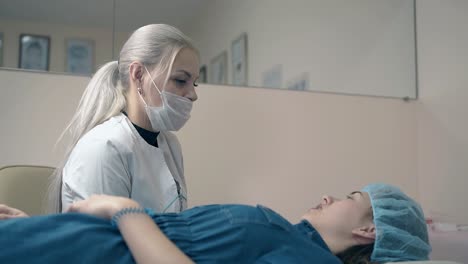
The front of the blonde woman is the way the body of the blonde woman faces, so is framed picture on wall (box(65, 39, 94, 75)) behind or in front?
behind

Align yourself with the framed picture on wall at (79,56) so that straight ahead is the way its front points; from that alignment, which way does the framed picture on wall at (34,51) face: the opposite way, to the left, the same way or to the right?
the same way

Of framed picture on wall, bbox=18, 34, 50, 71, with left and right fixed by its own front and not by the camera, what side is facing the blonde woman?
front

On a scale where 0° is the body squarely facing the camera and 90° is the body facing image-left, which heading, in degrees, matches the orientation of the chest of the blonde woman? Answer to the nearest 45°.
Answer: approximately 315°

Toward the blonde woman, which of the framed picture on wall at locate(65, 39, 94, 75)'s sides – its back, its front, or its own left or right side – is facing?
front

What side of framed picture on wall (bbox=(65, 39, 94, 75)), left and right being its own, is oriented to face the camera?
front

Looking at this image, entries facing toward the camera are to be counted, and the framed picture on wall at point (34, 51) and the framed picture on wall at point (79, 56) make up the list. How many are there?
2
